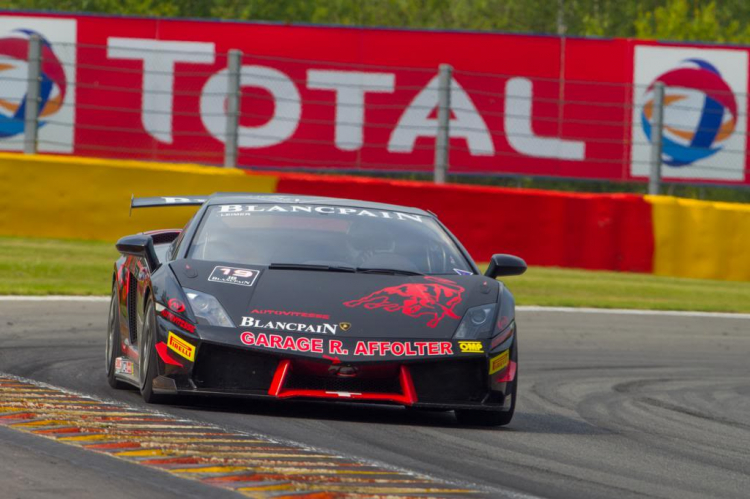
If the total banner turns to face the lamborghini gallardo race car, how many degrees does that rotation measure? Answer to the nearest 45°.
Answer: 0° — it already faces it

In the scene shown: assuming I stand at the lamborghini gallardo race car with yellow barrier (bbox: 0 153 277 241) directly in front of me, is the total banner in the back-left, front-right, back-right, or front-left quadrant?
front-right

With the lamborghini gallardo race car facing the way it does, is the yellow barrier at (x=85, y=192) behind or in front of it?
behind

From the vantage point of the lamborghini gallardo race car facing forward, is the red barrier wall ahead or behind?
behind

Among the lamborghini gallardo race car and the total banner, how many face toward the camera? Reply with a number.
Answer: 2

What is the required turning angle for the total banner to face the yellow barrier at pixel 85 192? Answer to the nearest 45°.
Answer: approximately 45° to its right

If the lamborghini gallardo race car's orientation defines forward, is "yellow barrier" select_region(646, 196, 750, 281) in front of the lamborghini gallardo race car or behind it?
behind

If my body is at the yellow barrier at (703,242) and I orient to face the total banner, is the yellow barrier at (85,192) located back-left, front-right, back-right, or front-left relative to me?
front-left

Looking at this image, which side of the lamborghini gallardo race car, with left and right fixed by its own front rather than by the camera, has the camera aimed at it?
front

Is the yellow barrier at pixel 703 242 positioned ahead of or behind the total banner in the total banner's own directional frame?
ahead

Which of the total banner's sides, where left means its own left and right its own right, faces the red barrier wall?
front

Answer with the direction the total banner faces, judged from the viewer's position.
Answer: facing the viewer

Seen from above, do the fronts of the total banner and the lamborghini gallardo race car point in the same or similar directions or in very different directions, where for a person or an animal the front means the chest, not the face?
same or similar directions

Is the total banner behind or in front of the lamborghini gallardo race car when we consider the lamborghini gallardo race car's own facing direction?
behind
